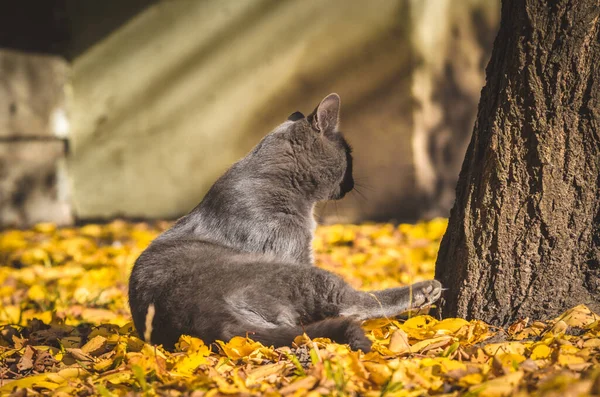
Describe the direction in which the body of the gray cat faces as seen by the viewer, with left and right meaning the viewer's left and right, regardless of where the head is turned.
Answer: facing away from the viewer and to the right of the viewer

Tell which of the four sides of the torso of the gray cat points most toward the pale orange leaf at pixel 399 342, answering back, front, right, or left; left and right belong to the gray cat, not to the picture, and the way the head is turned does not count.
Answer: right

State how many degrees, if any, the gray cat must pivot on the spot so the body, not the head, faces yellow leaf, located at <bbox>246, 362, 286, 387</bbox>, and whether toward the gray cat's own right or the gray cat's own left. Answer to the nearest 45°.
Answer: approximately 135° to the gray cat's own right

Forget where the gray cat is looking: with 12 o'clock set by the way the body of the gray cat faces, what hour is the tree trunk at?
The tree trunk is roughly at 2 o'clock from the gray cat.

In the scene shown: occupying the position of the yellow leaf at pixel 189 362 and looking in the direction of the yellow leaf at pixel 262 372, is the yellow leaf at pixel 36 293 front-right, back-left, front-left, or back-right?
back-left

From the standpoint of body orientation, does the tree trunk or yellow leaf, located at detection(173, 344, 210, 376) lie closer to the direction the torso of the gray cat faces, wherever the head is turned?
the tree trunk

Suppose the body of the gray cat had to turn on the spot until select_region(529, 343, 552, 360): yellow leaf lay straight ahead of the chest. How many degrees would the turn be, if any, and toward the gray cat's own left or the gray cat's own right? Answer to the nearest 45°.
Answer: approximately 90° to the gray cat's own right

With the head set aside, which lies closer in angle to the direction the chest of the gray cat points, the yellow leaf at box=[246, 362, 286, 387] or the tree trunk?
the tree trunk

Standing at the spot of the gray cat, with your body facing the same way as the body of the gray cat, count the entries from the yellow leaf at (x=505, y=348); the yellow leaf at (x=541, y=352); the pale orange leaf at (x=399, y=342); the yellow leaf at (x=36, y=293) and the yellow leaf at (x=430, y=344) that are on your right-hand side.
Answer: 4

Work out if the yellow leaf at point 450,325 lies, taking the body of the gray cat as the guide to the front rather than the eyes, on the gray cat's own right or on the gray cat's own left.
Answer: on the gray cat's own right

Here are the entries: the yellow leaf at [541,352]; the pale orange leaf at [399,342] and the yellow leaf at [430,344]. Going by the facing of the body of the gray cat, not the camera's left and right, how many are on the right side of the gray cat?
3

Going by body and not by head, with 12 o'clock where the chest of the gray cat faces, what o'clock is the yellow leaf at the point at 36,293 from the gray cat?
The yellow leaf is roughly at 9 o'clock from the gray cat.
